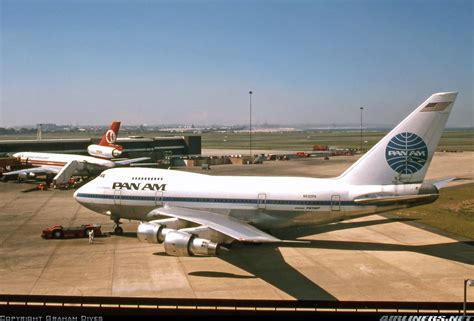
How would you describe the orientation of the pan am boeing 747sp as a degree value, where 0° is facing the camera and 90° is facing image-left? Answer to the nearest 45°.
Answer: approximately 90°

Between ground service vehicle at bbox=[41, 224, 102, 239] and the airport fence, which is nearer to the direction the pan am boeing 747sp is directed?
the ground service vehicle

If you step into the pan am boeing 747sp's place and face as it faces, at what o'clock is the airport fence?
The airport fence is roughly at 9 o'clock from the pan am boeing 747sp.

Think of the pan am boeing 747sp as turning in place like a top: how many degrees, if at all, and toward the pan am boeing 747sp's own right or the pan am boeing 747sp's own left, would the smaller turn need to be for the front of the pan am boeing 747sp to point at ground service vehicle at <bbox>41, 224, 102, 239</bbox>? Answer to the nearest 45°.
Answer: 0° — it already faces it
